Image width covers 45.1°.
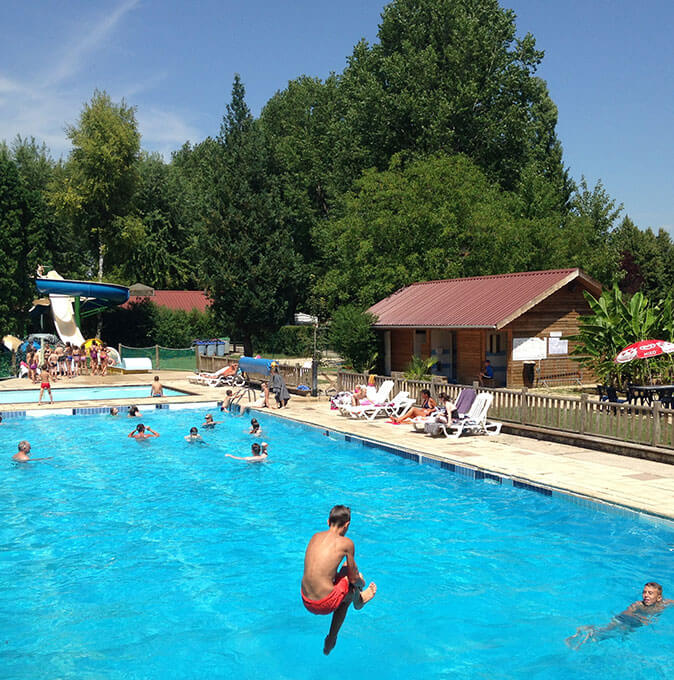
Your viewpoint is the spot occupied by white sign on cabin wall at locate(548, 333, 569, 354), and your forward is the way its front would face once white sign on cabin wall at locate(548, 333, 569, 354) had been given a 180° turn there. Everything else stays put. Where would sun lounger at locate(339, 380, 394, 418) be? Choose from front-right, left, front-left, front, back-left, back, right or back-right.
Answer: back-left

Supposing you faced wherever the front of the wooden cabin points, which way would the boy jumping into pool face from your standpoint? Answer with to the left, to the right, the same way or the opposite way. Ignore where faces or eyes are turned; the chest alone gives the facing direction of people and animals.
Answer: the opposite way

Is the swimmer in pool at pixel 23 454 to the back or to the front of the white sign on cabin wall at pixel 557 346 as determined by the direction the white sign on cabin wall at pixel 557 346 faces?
to the front

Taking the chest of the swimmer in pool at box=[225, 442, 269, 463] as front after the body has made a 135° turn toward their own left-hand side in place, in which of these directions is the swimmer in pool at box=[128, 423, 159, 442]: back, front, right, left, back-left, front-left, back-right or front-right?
back

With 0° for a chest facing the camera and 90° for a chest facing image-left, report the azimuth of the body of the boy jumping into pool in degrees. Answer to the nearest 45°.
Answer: approximately 225°

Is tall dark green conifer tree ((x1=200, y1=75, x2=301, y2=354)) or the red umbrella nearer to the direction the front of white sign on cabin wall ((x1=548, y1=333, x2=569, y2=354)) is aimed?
the red umbrella

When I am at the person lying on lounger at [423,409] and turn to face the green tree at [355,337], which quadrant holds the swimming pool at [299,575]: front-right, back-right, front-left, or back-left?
back-left

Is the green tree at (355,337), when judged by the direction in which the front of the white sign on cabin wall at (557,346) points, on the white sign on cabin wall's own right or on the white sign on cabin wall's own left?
on the white sign on cabin wall's own right

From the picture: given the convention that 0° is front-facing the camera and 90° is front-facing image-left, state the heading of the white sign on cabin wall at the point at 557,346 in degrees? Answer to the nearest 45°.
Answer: approximately 0°

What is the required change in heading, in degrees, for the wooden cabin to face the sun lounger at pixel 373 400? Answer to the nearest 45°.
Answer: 0° — it already faces it

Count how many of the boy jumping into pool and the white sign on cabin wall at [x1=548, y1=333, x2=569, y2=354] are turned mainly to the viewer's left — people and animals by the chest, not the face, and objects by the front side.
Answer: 0
